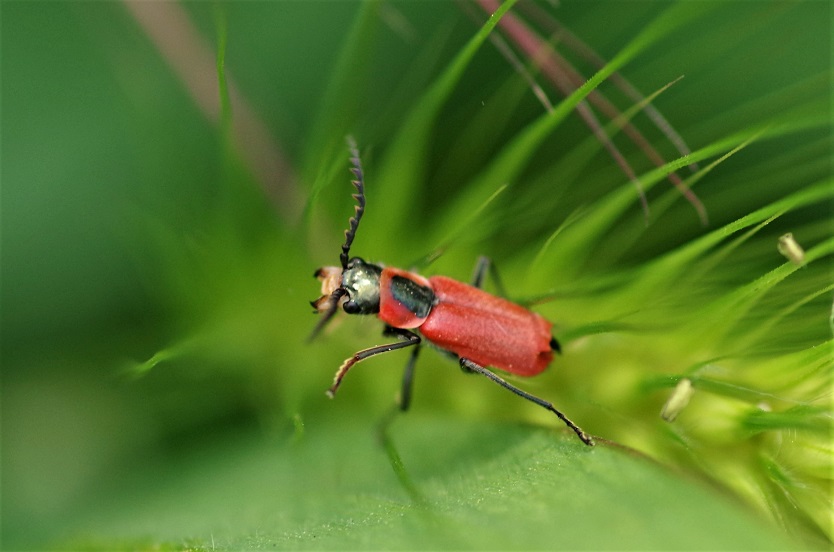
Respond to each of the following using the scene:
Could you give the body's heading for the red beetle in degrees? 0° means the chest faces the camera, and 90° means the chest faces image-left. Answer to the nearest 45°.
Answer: approximately 90°

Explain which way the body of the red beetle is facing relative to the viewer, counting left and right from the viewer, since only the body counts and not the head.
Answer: facing to the left of the viewer
